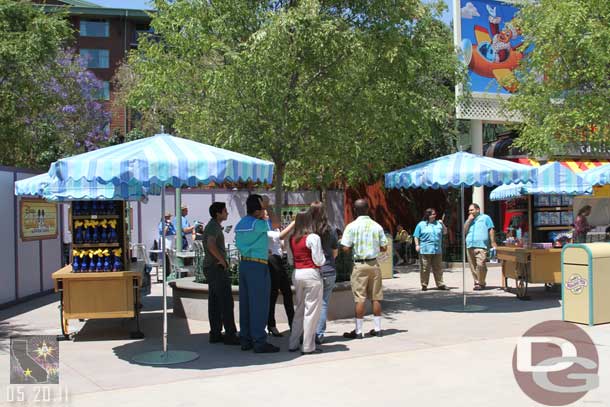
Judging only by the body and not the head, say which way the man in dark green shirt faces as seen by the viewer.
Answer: to the viewer's right

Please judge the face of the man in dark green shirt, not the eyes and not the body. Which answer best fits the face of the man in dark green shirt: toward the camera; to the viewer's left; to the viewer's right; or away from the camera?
to the viewer's right

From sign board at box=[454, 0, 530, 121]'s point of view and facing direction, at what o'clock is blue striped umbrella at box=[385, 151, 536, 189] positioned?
The blue striped umbrella is roughly at 12 o'clock from the sign board.

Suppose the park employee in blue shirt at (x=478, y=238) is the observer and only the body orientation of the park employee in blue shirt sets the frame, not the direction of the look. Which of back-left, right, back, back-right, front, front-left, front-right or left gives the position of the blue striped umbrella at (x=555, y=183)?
back-left

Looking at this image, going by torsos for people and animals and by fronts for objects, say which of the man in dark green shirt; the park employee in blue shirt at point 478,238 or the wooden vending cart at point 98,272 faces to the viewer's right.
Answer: the man in dark green shirt

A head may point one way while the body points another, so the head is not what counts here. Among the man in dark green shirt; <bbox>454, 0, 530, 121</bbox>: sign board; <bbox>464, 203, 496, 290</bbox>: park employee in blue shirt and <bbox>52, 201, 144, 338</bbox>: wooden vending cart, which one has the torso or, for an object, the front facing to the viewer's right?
the man in dark green shirt

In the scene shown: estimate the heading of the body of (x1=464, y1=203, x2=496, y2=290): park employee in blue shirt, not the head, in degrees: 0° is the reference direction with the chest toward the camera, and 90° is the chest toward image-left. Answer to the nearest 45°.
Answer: approximately 45°

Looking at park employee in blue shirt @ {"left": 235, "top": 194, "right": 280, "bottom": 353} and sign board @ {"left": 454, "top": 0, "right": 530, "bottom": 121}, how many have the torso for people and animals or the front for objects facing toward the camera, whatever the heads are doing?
1

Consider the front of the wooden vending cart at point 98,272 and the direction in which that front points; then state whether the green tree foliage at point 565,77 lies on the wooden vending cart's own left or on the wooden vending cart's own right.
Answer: on the wooden vending cart's own left

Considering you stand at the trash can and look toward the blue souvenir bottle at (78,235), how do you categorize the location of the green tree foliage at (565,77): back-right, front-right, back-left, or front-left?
back-right

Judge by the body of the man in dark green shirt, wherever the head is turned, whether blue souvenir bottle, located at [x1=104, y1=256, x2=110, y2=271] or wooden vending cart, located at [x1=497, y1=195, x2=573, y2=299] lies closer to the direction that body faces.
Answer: the wooden vending cart
